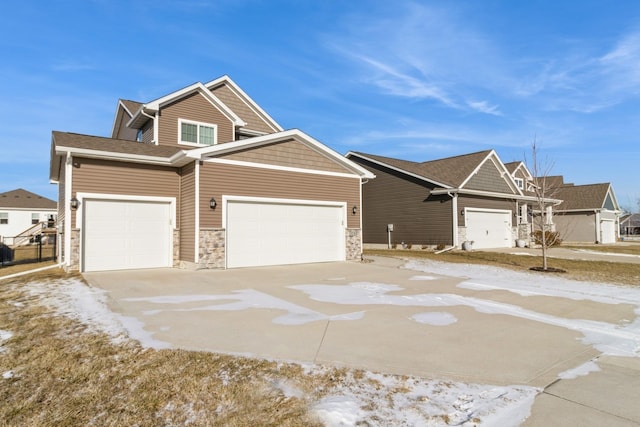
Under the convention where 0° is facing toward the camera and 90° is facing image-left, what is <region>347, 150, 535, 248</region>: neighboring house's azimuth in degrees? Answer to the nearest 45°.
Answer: approximately 315°

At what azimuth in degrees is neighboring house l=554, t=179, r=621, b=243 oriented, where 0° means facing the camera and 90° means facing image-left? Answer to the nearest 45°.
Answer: approximately 315°

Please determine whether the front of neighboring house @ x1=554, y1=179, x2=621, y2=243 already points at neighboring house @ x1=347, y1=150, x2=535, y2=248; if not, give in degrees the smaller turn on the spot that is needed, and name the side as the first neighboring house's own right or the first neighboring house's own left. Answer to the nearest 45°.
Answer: approximately 45° to the first neighboring house's own right

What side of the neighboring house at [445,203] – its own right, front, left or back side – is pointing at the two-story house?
right

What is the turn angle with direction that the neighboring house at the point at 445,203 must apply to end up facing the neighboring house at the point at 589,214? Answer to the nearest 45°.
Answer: approximately 90° to its left
